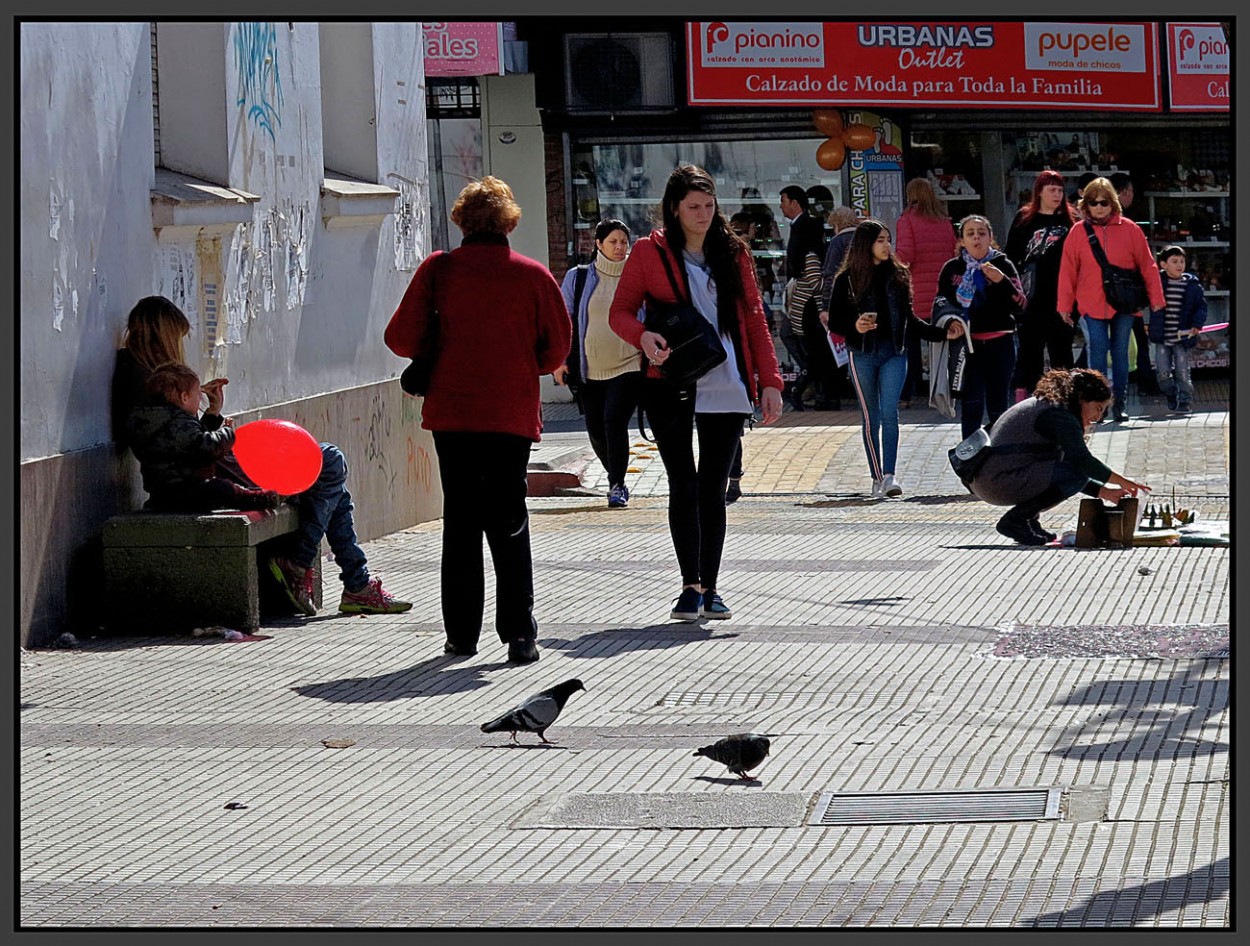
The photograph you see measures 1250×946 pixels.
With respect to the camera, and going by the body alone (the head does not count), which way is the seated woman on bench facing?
to the viewer's right

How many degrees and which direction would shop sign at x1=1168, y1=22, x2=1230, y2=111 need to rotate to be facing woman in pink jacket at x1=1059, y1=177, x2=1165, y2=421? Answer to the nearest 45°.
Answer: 0° — it already faces them

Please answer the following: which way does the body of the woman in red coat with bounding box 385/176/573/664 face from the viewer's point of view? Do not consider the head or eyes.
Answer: away from the camera

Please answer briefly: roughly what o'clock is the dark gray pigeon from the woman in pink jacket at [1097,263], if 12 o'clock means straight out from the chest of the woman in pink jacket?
The dark gray pigeon is roughly at 12 o'clock from the woman in pink jacket.

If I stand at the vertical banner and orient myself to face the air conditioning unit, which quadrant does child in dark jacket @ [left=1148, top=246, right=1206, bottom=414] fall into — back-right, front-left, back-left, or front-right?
back-left

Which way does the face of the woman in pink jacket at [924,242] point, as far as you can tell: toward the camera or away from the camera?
away from the camera

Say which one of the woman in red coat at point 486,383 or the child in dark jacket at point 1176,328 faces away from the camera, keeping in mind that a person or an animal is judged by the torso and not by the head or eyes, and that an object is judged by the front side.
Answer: the woman in red coat

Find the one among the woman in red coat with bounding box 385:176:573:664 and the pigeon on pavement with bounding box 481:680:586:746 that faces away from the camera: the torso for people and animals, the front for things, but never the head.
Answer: the woman in red coat

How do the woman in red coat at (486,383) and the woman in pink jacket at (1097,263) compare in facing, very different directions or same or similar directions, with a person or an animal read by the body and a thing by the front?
very different directions

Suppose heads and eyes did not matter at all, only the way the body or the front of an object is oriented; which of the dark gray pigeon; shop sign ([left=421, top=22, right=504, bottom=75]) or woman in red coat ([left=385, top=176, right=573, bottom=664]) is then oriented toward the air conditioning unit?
the woman in red coat
